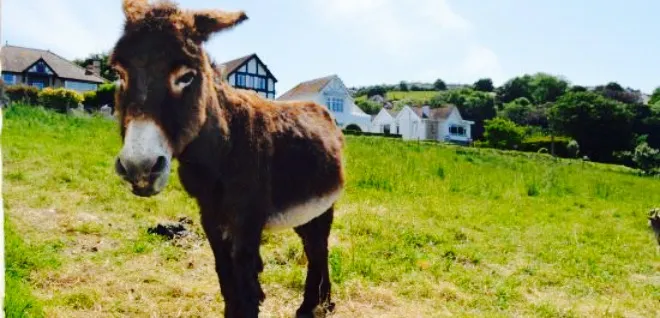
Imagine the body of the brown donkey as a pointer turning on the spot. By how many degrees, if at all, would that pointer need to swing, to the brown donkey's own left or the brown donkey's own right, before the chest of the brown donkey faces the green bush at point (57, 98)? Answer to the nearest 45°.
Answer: approximately 135° to the brown donkey's own right

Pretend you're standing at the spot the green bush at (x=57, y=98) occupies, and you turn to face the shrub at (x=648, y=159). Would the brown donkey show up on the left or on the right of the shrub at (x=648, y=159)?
right

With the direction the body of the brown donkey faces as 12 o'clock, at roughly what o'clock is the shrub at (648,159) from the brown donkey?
The shrub is roughly at 6 o'clock from the brown donkey.

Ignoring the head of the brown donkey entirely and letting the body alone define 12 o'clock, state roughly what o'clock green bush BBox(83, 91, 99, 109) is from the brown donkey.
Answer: The green bush is roughly at 4 o'clock from the brown donkey.

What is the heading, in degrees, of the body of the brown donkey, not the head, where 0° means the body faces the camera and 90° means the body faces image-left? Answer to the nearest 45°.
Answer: approximately 45°
